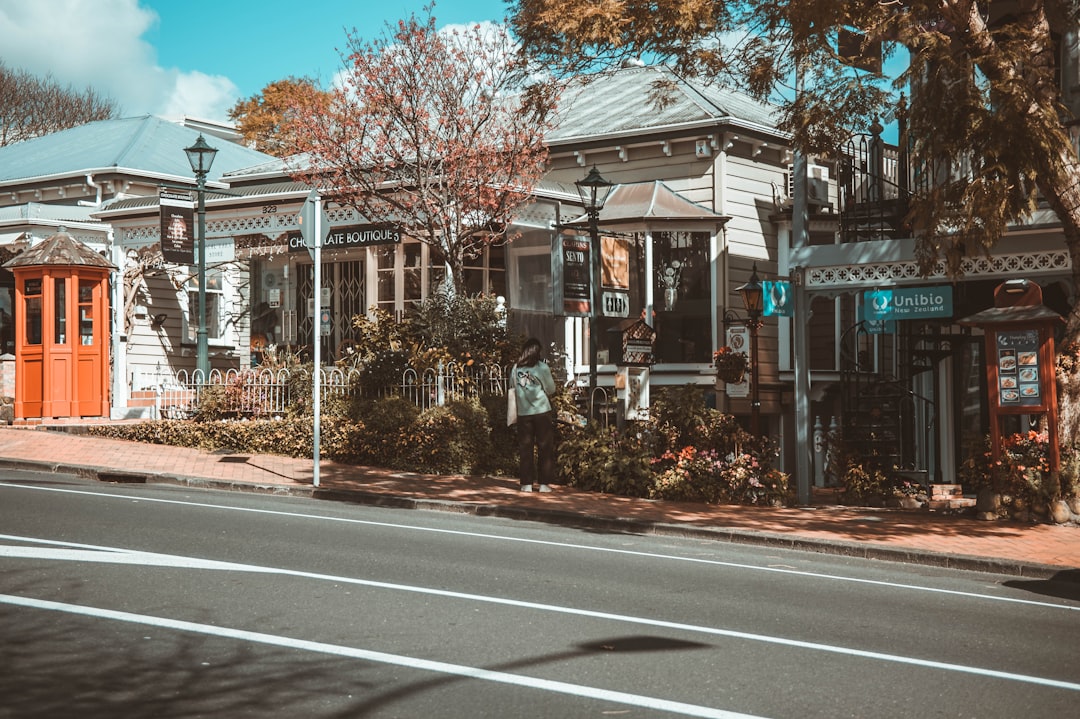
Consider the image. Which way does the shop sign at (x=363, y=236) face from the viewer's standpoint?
toward the camera

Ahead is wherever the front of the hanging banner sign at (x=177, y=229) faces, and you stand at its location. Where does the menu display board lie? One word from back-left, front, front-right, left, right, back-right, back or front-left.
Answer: front-left

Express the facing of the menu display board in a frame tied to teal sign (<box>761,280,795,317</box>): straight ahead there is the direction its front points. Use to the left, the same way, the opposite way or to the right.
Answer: the same way

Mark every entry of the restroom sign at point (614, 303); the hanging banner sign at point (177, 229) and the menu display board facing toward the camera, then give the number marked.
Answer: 3

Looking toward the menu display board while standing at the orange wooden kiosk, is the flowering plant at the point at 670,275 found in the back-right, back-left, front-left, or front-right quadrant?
front-left

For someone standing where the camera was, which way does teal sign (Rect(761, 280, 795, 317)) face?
facing the viewer

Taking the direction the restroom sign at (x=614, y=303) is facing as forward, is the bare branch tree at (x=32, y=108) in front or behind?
behind

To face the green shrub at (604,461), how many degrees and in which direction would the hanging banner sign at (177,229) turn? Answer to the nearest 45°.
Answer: approximately 45° to its left

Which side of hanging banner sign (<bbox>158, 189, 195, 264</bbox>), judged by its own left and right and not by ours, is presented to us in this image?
front

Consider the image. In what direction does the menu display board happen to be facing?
toward the camera

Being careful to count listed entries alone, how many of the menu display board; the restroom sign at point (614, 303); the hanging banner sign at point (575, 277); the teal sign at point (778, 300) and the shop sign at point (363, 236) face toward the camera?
5

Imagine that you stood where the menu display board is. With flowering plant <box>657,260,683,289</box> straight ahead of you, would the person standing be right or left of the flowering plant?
left

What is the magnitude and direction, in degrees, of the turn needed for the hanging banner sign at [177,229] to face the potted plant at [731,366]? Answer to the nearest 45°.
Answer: approximately 90° to its left

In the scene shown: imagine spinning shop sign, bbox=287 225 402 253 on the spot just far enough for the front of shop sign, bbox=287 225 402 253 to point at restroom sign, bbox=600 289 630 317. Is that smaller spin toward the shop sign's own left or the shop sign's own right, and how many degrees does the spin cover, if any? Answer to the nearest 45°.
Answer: approximately 45° to the shop sign's own left

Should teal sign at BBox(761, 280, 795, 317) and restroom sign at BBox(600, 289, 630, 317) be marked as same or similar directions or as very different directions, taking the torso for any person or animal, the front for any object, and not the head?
same or similar directions

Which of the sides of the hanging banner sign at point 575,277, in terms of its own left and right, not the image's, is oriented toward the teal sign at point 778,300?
left
